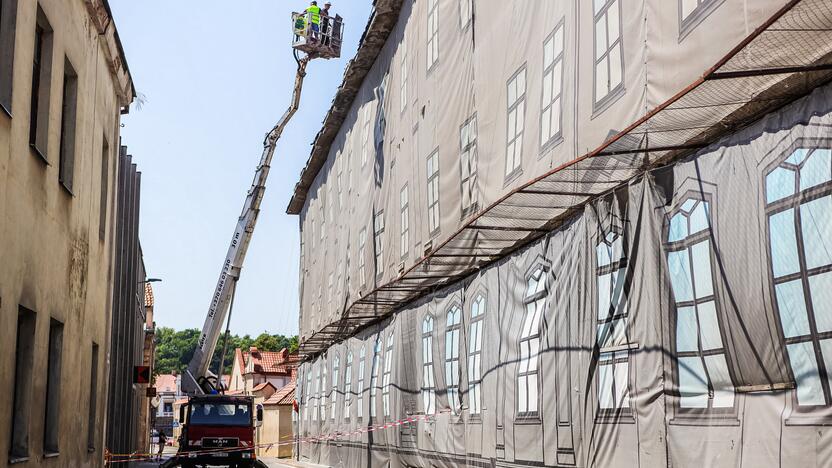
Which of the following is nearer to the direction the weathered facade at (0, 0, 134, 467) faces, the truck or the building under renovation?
the building under renovation

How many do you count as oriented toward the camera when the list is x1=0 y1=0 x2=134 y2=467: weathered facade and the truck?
1

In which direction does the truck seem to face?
toward the camera

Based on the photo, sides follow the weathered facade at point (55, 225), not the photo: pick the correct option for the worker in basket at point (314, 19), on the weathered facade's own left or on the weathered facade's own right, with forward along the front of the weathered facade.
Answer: on the weathered facade's own left

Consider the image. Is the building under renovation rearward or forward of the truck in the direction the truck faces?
forward

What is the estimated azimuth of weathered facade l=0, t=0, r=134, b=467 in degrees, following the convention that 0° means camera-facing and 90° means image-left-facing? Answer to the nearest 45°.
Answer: approximately 270°

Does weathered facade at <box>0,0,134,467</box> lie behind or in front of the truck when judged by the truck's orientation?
in front

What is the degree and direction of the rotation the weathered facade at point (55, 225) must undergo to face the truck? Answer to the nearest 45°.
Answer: approximately 90° to its left

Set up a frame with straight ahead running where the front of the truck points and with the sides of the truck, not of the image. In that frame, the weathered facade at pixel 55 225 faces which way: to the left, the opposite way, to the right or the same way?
to the left

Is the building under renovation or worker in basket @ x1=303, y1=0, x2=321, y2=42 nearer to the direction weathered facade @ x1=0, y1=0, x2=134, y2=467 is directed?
the building under renovation
